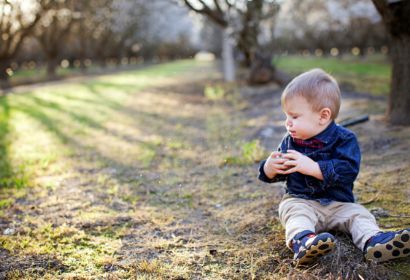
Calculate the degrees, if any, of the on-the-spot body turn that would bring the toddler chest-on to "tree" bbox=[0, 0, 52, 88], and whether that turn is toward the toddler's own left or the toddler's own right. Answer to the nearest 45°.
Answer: approximately 90° to the toddler's own right

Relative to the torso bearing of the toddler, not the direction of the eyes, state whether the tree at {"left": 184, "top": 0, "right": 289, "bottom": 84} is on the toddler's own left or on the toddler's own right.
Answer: on the toddler's own right

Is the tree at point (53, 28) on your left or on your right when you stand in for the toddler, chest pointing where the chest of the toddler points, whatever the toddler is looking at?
on your right
